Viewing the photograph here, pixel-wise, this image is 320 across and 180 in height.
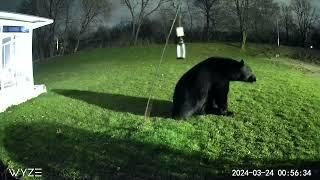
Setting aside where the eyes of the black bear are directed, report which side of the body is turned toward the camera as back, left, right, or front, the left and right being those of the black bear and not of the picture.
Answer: right

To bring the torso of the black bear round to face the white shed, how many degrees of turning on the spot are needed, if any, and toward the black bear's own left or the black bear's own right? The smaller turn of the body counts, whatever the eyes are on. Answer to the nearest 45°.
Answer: approximately 135° to the black bear's own left
